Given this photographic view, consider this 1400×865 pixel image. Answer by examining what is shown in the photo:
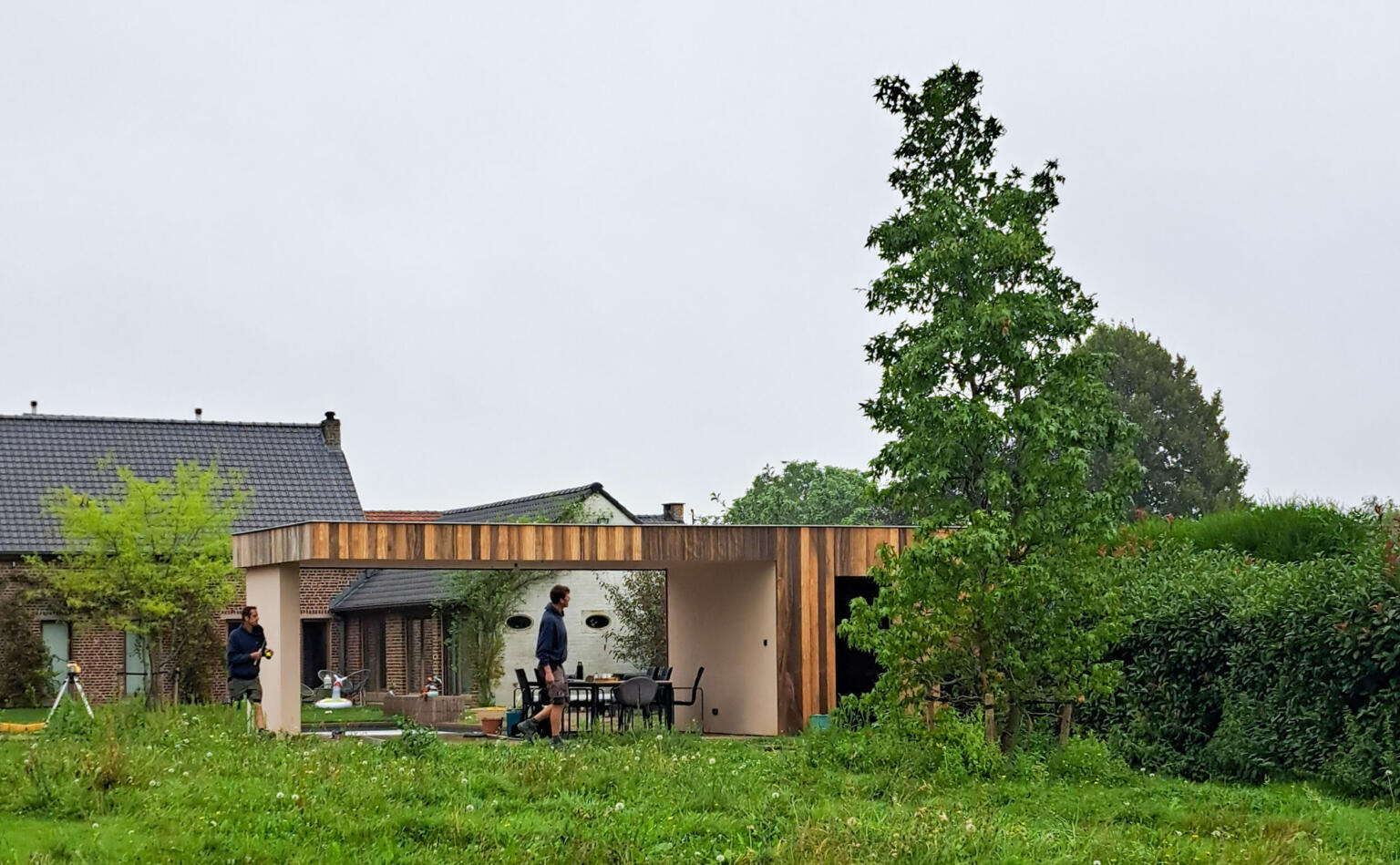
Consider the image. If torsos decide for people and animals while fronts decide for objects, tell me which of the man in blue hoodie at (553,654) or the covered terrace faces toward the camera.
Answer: the covered terrace

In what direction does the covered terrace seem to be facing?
toward the camera

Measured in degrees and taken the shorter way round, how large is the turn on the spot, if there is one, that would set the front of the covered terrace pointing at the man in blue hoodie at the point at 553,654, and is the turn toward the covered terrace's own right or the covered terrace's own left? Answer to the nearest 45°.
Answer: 0° — it already faces them

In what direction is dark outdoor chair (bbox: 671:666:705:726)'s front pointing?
to the viewer's left

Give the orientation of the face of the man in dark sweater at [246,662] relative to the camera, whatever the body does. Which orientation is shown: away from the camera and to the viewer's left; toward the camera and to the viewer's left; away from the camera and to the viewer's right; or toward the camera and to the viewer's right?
toward the camera and to the viewer's right

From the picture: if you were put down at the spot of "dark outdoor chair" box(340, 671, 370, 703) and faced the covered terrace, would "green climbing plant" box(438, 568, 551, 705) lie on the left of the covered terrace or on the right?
left

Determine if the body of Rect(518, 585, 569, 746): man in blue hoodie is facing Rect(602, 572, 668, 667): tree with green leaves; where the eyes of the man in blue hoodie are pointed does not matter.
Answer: no

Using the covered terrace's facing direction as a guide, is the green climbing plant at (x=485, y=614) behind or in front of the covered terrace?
behind

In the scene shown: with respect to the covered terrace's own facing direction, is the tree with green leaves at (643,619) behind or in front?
behind

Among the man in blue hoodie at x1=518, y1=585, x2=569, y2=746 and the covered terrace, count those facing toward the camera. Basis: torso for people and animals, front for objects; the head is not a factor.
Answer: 1
